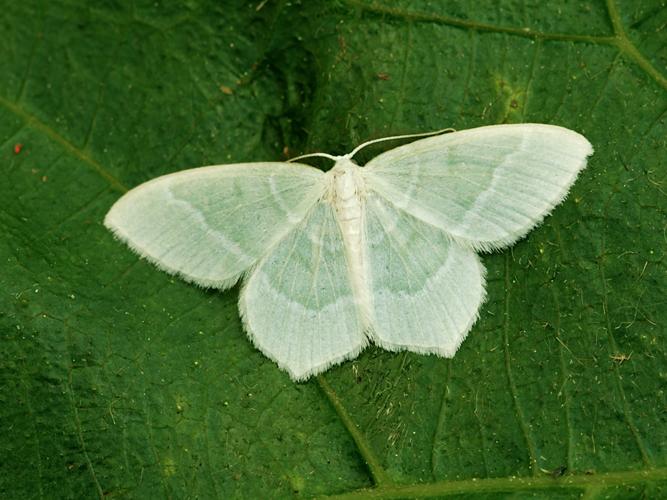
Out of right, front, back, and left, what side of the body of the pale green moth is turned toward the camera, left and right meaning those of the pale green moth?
back
